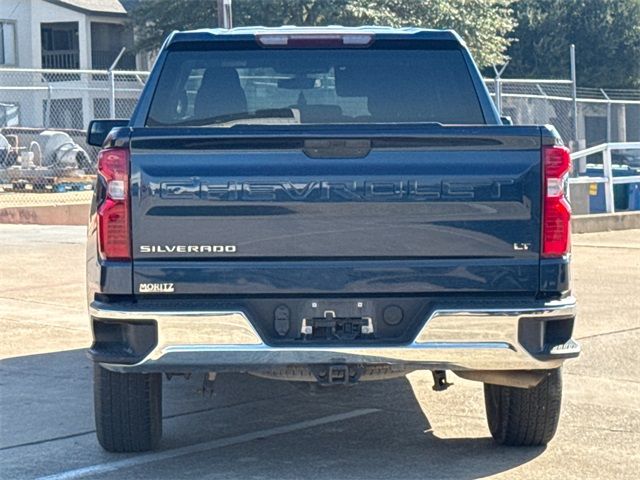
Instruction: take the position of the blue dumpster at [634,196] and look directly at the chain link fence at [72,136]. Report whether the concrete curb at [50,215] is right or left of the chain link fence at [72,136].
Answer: left

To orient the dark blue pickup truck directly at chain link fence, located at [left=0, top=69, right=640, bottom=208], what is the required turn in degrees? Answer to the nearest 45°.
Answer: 0° — it already faces it

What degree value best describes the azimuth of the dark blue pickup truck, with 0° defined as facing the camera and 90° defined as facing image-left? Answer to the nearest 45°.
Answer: approximately 180°

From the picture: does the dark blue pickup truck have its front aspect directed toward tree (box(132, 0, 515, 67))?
yes

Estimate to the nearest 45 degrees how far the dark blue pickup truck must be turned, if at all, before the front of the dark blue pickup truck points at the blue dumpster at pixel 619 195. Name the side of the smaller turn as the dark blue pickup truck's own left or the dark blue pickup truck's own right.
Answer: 0° — it already faces it

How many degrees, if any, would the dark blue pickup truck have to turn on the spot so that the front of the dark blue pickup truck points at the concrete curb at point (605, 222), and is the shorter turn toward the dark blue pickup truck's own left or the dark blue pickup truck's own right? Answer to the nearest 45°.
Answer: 0° — it already faces it

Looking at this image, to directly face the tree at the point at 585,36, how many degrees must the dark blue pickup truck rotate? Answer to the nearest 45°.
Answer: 0° — it already faces it

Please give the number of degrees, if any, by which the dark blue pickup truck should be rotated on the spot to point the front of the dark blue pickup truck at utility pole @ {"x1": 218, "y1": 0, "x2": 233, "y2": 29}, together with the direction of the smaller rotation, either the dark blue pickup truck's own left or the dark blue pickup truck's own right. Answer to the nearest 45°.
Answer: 0° — it already faces it

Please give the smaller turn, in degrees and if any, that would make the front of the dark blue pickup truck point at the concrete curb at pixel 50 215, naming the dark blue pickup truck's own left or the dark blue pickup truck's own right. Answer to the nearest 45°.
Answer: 0° — it already faces it

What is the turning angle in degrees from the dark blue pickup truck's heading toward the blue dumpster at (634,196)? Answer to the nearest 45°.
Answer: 0° — it already faces it

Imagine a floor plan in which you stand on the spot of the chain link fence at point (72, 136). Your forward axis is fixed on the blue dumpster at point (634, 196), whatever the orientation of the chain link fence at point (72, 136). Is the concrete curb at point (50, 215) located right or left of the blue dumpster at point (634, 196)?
right
